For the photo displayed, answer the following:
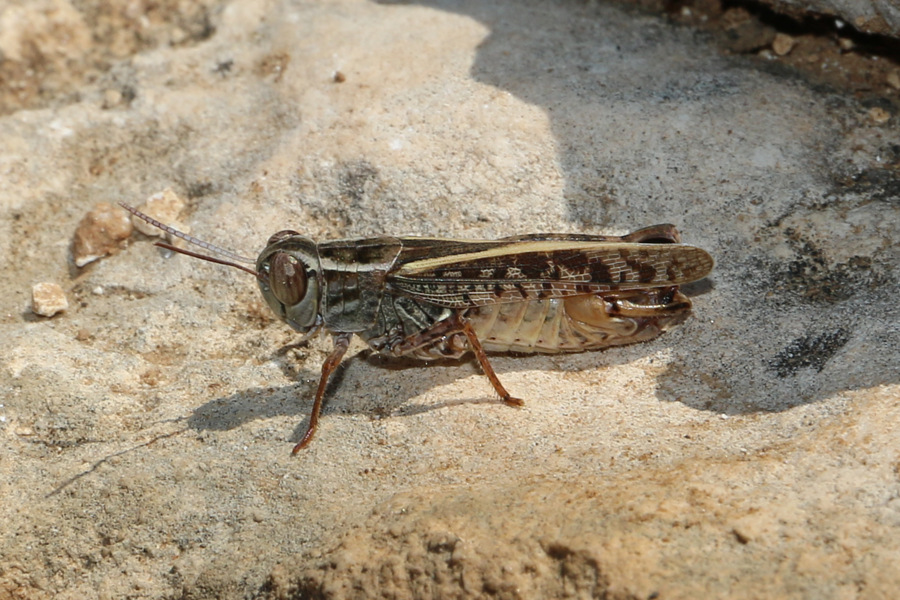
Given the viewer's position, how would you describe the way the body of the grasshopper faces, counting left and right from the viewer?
facing to the left of the viewer

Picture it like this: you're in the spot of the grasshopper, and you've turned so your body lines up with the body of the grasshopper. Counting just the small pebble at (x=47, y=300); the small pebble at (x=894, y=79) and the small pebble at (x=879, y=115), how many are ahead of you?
1

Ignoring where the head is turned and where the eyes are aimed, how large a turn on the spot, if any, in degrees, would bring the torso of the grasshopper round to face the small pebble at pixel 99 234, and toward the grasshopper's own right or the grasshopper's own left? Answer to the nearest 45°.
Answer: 0° — it already faces it

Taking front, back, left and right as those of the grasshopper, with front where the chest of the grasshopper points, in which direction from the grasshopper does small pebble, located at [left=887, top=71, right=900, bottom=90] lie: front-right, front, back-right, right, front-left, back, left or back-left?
back-right

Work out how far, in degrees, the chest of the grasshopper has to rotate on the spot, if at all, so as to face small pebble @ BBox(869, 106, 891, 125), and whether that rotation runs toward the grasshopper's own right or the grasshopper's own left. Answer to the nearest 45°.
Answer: approximately 135° to the grasshopper's own right

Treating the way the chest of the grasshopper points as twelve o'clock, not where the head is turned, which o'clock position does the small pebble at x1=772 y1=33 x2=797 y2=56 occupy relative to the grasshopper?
The small pebble is roughly at 4 o'clock from the grasshopper.

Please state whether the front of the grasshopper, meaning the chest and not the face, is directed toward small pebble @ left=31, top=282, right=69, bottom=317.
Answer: yes
